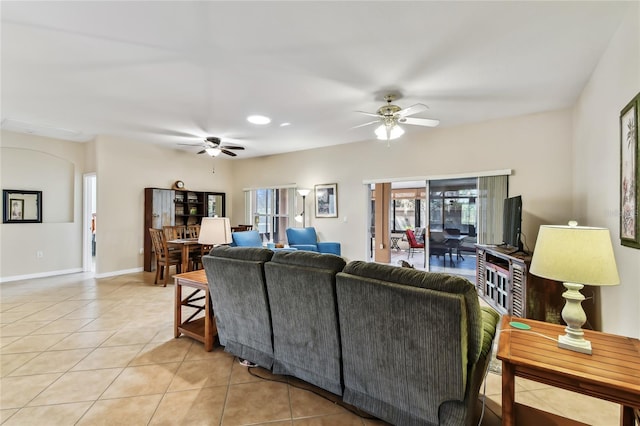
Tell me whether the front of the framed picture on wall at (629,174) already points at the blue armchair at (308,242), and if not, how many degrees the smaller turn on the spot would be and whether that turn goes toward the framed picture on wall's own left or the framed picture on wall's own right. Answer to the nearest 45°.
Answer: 0° — it already faces it

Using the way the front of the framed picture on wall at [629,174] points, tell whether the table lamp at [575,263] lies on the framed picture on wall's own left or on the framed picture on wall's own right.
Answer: on the framed picture on wall's own left

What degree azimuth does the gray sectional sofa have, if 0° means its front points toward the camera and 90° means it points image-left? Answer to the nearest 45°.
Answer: approximately 225°

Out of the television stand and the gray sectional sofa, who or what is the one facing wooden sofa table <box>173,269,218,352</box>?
the television stand

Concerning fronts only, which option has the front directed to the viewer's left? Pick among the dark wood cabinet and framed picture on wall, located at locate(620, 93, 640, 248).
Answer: the framed picture on wall

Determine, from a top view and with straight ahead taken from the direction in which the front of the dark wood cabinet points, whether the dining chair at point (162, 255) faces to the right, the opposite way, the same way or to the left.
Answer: to the left

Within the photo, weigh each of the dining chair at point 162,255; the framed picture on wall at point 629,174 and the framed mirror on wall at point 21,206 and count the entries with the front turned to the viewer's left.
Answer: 1

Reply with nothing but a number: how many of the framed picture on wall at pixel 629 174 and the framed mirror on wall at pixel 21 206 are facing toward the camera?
1

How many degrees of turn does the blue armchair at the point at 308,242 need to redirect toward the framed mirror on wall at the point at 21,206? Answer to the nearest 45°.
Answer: approximately 135° to its right

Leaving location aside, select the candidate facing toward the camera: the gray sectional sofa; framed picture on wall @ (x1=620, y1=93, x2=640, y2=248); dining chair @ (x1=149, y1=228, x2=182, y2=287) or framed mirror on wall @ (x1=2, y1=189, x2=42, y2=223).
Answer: framed mirror on wall @ (x1=2, y1=189, x2=42, y2=223)

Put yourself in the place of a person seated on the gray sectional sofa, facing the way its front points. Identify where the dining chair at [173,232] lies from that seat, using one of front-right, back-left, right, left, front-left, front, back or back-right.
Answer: left

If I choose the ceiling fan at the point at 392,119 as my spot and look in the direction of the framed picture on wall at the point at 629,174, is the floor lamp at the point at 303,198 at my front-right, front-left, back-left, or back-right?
back-left

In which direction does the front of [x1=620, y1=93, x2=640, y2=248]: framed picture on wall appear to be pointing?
to the viewer's left

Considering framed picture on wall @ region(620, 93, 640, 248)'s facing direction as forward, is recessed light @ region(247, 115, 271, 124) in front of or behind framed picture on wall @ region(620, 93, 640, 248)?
in front

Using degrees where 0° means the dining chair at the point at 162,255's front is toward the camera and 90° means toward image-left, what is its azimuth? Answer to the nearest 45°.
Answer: approximately 225°

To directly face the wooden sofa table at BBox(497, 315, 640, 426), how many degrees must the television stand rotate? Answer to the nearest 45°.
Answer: approximately 45° to its left

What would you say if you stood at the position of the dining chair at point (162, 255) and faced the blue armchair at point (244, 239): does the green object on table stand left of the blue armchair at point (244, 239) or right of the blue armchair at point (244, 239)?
right
